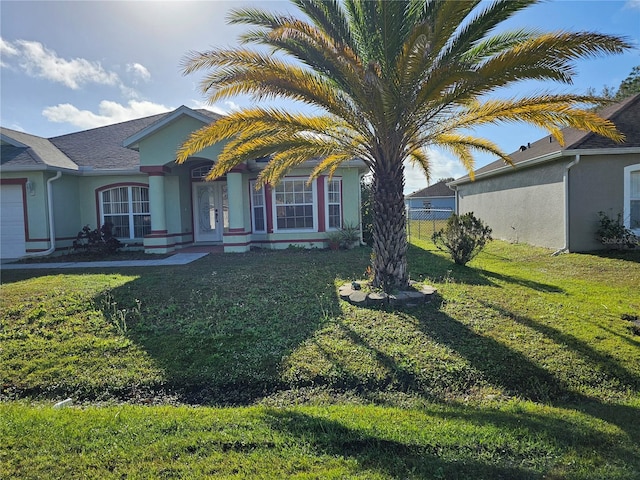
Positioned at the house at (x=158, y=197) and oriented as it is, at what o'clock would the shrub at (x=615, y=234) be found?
The shrub is roughly at 10 o'clock from the house.

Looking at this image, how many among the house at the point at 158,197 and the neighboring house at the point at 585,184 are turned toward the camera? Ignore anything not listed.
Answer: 2

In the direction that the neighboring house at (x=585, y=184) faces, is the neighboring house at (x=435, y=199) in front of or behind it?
behind

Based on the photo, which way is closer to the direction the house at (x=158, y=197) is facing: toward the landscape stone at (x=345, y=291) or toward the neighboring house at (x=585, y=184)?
the landscape stone

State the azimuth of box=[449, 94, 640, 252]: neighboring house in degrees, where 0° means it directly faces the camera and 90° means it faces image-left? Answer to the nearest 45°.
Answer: approximately 0°

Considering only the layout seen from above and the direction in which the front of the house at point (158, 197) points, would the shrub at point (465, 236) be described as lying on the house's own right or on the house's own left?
on the house's own left

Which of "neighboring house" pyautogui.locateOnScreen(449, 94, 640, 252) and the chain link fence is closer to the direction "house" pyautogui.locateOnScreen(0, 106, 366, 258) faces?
the neighboring house

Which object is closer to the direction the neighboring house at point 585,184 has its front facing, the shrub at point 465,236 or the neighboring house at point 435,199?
the shrub

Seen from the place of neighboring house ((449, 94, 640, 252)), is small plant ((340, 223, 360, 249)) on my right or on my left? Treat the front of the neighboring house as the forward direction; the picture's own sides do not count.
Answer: on my right

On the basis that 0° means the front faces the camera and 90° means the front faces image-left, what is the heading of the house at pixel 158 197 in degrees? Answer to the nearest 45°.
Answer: approximately 0°
